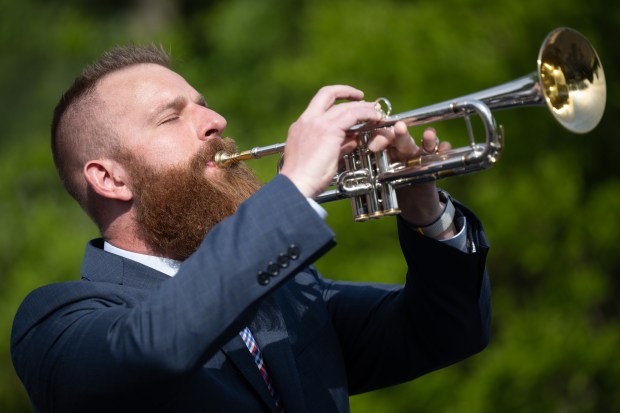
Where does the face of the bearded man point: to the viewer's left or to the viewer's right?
to the viewer's right

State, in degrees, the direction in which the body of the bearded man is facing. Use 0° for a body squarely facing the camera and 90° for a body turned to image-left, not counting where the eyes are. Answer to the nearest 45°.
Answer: approximately 315°
